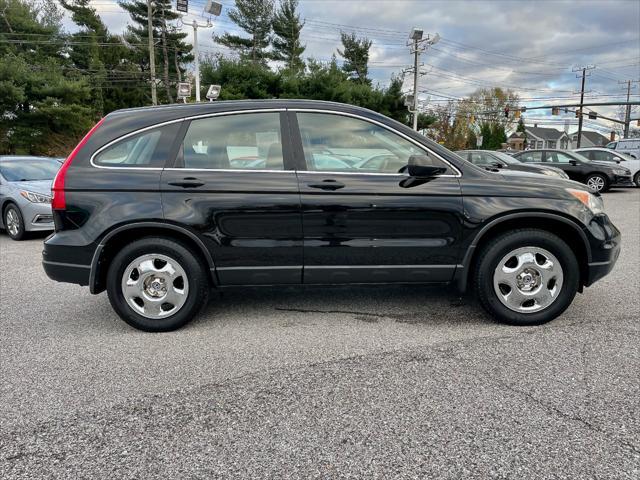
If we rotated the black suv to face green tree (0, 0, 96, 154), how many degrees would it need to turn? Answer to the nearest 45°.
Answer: approximately 135° to its left

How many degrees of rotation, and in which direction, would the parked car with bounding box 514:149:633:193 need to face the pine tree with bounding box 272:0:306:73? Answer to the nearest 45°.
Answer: approximately 180°

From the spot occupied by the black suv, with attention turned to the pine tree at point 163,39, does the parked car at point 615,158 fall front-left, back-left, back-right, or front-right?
front-right

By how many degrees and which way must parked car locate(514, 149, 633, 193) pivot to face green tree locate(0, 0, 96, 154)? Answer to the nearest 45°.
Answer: approximately 135° to its right

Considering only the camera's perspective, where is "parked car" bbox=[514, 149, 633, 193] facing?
facing the viewer and to the right of the viewer

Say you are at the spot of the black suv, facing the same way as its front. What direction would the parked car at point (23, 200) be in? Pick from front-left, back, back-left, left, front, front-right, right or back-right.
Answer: back-left

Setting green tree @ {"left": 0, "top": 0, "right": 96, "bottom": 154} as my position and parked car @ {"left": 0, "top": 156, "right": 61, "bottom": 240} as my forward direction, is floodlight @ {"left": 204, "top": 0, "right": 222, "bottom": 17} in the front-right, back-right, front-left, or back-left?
front-left

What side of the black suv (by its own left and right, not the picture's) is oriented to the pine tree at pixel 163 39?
left

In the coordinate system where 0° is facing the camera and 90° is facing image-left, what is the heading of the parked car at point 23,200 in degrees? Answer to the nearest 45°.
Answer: approximately 315°

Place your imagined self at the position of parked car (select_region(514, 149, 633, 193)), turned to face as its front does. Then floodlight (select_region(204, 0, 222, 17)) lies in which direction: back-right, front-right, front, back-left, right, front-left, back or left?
back-right

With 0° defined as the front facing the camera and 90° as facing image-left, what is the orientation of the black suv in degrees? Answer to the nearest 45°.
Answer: approximately 270°

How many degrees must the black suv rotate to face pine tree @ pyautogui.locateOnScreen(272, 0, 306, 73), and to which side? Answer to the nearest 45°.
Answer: approximately 90° to its left
